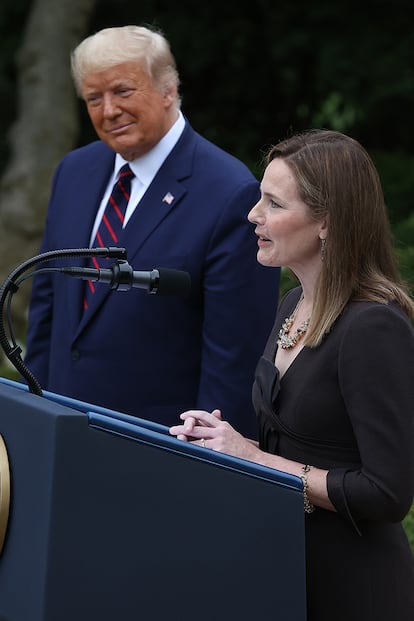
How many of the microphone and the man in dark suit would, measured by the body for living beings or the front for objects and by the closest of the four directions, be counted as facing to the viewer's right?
1

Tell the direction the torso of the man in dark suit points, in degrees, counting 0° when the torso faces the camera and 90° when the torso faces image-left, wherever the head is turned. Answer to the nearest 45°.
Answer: approximately 45°

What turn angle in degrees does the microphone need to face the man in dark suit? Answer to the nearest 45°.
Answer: approximately 90° to its left

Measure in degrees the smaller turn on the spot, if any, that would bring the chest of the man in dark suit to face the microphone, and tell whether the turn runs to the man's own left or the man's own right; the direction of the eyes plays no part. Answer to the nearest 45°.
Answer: approximately 45° to the man's own left

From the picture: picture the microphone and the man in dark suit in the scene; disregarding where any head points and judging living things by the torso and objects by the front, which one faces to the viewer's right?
the microphone

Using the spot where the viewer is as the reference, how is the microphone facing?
facing to the right of the viewer
